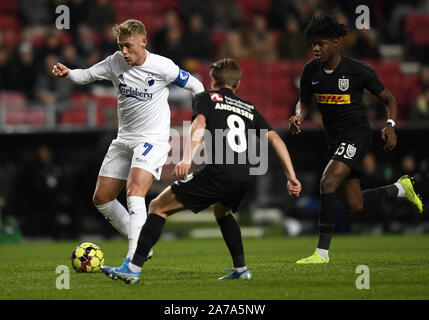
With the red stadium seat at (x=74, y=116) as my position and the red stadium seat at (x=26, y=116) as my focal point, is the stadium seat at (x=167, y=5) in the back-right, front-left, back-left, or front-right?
back-right

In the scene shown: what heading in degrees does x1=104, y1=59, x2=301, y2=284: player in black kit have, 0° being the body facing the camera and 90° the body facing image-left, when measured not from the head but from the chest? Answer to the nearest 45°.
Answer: approximately 135°

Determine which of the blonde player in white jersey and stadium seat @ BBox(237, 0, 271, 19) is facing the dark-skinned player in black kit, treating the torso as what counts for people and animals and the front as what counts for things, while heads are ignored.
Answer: the stadium seat

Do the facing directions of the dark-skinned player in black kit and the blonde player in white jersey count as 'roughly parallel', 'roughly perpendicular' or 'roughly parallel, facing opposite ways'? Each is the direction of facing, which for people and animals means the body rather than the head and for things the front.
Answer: roughly parallel

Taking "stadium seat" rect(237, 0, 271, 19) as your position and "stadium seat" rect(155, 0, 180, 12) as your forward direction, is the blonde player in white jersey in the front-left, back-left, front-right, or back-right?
front-left

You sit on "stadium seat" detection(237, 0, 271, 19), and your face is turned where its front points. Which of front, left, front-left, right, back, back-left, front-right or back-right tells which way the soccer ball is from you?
front

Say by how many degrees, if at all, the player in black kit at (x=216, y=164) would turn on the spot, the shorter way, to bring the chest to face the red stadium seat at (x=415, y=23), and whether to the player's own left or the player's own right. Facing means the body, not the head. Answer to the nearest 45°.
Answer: approximately 45° to the player's own right

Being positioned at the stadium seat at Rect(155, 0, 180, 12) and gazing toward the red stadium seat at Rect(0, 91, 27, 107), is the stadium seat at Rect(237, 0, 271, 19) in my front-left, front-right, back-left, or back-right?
back-left

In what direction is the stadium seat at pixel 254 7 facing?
toward the camera

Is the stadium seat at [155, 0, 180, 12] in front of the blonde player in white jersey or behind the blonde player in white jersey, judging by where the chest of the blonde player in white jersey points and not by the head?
behind

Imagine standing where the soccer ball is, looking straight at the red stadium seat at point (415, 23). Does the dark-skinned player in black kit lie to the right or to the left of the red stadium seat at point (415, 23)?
right

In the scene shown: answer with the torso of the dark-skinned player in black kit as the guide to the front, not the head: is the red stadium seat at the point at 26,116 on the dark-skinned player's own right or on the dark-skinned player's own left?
on the dark-skinned player's own right

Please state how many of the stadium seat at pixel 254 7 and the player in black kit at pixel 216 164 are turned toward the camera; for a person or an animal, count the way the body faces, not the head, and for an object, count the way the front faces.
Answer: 1

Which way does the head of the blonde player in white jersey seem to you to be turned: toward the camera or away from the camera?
toward the camera
